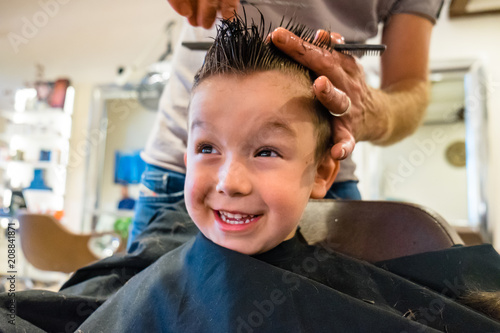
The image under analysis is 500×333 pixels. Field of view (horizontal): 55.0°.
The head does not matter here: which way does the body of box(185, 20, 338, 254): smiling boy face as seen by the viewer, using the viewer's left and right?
facing the viewer and to the left of the viewer

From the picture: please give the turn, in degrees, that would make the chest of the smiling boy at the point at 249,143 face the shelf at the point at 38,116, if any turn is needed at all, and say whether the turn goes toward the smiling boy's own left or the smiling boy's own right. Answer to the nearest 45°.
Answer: approximately 90° to the smiling boy's own right

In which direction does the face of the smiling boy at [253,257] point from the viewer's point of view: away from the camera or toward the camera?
toward the camera

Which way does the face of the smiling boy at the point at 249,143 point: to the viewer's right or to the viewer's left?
to the viewer's left

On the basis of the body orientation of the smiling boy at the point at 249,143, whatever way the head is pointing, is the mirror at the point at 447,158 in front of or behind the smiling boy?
behind

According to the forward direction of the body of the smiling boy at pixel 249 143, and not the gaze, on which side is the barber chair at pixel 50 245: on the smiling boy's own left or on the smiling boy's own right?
on the smiling boy's own right

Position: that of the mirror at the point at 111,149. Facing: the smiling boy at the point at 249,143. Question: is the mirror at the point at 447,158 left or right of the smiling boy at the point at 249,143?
left
